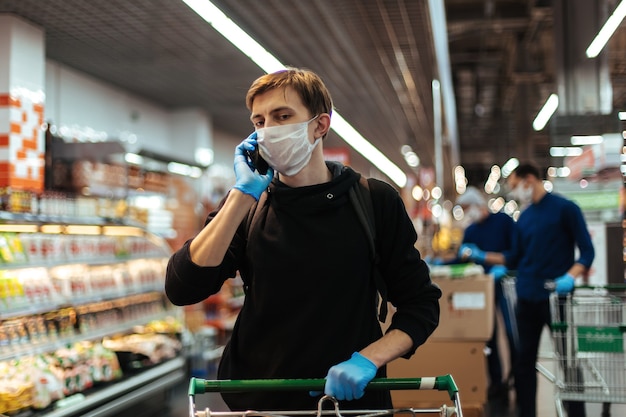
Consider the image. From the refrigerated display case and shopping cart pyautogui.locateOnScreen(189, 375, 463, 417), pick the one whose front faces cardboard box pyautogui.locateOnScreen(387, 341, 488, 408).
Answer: the refrigerated display case

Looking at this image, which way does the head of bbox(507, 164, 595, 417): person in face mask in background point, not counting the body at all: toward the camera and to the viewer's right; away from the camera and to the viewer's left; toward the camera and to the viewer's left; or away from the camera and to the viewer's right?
toward the camera and to the viewer's left

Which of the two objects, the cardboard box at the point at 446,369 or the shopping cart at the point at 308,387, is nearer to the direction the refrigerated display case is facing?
the cardboard box

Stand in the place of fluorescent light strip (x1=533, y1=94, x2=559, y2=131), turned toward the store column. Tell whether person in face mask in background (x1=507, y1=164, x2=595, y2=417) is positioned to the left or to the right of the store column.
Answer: left

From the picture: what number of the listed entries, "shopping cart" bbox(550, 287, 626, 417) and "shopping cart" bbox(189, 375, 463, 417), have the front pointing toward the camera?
2

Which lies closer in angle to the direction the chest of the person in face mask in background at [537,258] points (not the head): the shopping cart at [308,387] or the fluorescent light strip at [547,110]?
the shopping cart

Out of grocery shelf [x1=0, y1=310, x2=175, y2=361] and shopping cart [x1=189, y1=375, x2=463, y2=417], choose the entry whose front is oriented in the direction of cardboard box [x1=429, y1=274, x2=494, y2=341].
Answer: the grocery shelf

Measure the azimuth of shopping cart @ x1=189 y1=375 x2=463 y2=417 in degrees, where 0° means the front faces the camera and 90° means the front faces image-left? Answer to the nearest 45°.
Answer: approximately 0°
